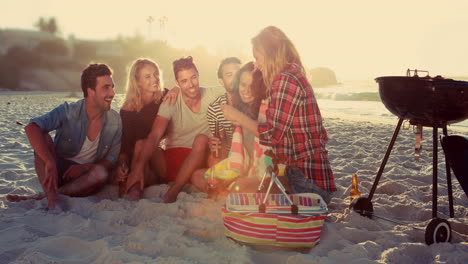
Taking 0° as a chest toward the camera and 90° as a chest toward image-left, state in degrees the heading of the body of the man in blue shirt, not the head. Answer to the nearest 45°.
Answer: approximately 315°

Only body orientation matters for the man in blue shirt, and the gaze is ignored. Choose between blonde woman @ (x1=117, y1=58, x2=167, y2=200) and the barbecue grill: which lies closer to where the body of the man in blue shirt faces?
the barbecue grill

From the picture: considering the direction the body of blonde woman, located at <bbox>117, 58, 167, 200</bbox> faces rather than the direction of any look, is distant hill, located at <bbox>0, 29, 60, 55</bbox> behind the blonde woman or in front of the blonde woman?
behind

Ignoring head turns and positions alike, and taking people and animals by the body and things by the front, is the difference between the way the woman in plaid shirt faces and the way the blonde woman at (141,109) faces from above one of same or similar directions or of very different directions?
very different directions

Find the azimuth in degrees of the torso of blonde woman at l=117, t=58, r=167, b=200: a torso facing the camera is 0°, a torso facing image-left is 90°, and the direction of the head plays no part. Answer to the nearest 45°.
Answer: approximately 315°

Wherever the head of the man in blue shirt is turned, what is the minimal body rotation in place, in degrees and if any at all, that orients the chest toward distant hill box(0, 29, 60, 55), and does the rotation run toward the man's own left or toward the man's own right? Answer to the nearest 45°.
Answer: approximately 135° to the man's own left

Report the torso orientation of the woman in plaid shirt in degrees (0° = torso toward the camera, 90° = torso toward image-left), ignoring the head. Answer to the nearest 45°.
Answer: approximately 90°

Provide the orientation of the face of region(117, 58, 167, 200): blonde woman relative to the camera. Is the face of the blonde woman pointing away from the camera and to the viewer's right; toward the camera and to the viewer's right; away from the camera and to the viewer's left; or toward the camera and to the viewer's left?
toward the camera and to the viewer's right
